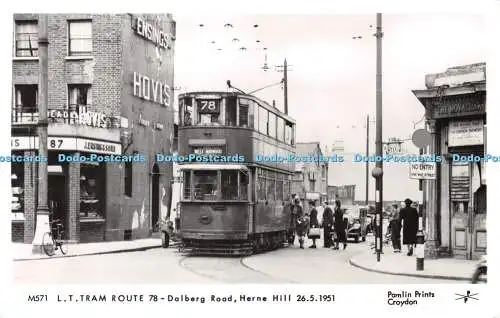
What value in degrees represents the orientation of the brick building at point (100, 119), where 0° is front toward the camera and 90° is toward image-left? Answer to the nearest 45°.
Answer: approximately 0°

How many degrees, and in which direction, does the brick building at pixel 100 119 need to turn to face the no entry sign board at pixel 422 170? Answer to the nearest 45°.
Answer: approximately 45° to its left

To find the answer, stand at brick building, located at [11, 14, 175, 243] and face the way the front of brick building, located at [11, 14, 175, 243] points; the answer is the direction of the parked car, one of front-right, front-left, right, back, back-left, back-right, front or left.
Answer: back-left

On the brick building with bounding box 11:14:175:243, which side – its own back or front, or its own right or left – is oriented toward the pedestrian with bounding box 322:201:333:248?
left

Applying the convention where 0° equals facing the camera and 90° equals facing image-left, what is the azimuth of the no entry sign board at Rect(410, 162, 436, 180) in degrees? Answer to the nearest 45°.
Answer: approximately 0°

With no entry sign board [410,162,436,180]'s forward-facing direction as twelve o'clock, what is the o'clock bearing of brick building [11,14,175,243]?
The brick building is roughly at 4 o'clock from the no entry sign board.

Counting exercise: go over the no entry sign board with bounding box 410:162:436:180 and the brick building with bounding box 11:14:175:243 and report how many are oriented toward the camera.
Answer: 2

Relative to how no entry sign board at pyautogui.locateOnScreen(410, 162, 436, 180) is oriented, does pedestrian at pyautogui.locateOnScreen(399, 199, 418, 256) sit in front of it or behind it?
behind
